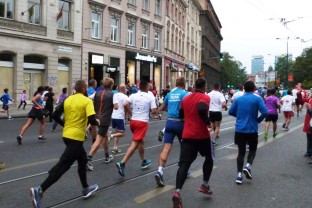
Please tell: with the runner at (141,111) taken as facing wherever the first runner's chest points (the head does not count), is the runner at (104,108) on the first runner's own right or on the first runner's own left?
on the first runner's own left

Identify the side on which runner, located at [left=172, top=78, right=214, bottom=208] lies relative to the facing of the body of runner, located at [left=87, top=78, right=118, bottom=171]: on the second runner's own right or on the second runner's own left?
on the second runner's own right

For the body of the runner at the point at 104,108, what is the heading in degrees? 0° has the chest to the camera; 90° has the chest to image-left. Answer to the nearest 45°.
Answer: approximately 225°

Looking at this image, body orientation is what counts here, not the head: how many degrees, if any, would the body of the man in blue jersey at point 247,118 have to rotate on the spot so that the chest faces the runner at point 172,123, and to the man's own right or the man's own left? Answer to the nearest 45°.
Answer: approximately 90° to the man's own left

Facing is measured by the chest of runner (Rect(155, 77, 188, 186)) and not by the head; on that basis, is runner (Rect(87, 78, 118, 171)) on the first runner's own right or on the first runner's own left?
on the first runner's own left

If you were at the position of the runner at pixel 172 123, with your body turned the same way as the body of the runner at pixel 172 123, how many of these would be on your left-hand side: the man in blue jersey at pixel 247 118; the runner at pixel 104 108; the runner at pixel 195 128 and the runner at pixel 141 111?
2

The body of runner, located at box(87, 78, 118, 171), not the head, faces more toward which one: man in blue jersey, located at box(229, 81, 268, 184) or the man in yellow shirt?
the man in blue jersey

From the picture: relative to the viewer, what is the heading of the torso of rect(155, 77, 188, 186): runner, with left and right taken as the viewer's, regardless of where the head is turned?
facing away from the viewer and to the right of the viewer

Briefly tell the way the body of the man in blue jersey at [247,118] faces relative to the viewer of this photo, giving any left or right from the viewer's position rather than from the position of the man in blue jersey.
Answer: facing away from the viewer

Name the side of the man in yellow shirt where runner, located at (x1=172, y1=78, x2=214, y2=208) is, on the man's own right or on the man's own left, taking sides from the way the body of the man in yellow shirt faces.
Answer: on the man's own right

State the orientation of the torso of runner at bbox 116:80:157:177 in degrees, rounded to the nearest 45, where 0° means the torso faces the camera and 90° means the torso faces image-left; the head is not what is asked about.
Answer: approximately 225°
